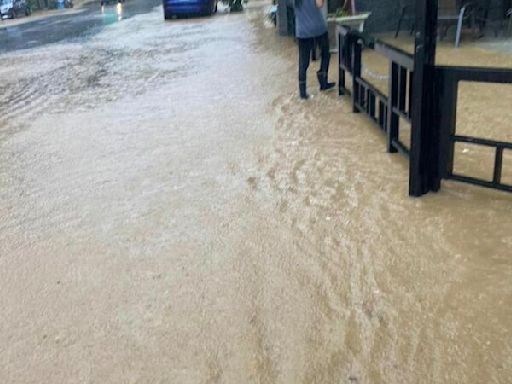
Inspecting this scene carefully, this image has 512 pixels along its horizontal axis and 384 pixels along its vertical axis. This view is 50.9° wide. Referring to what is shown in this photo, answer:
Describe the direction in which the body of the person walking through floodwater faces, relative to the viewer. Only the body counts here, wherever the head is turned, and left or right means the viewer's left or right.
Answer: facing away from the viewer and to the right of the viewer

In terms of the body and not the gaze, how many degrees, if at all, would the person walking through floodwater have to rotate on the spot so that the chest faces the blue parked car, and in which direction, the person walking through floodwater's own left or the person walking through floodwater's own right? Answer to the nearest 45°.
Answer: approximately 45° to the person walking through floodwater's own left
